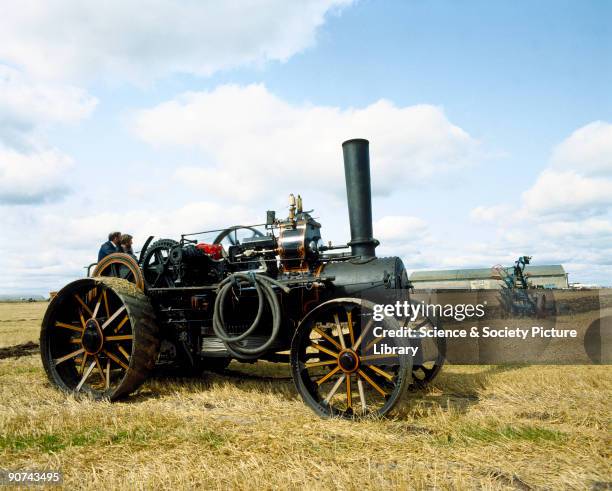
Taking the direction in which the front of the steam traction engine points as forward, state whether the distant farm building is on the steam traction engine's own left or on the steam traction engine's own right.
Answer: on the steam traction engine's own left

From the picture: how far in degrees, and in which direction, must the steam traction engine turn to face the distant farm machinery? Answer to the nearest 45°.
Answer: approximately 90° to its left

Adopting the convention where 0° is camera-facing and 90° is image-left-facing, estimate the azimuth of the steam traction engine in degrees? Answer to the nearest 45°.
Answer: approximately 315°
